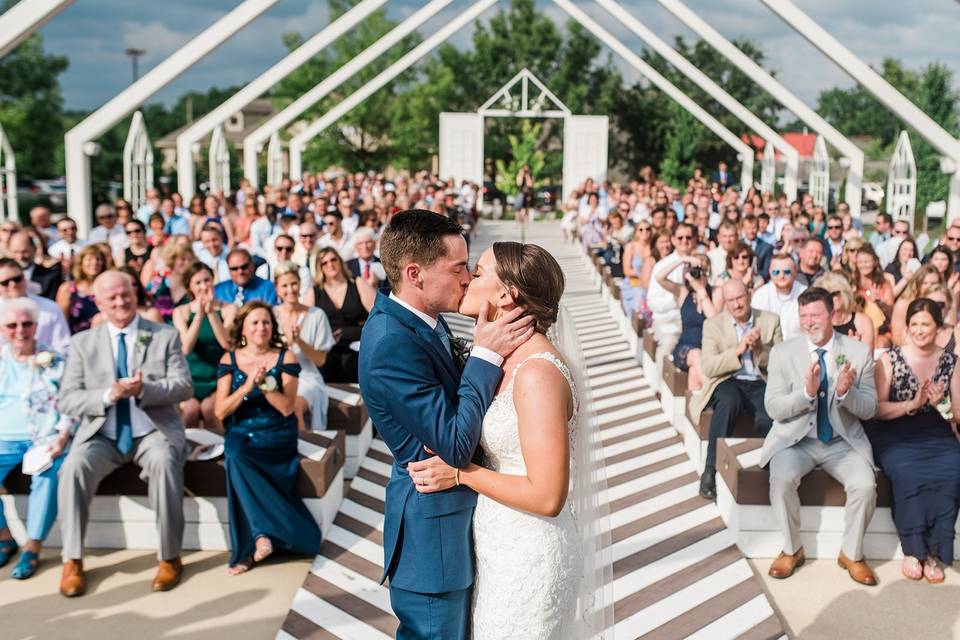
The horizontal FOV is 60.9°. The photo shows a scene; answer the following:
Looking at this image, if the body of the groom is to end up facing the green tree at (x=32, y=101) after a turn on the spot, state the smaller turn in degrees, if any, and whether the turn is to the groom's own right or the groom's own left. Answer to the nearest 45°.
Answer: approximately 135° to the groom's own left

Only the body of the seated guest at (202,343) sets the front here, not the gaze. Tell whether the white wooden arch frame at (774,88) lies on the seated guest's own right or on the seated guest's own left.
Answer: on the seated guest's own left

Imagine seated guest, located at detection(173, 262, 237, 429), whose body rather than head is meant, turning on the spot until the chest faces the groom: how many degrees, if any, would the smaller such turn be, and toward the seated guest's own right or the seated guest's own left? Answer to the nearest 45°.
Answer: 0° — they already face them

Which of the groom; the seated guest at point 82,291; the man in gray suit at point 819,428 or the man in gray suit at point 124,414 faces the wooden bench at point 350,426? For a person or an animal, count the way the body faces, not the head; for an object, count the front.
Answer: the seated guest

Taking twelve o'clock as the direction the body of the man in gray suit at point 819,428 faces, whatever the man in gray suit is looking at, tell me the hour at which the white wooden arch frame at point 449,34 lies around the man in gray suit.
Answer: The white wooden arch frame is roughly at 5 o'clock from the man in gray suit.

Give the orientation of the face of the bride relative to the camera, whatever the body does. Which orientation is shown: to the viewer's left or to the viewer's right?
to the viewer's left

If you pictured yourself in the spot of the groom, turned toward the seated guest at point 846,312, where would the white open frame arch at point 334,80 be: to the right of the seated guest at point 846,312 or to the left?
left

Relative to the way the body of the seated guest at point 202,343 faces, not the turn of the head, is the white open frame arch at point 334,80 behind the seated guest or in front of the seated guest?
behind

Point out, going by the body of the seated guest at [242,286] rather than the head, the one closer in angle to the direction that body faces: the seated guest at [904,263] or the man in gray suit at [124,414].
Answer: the man in gray suit
